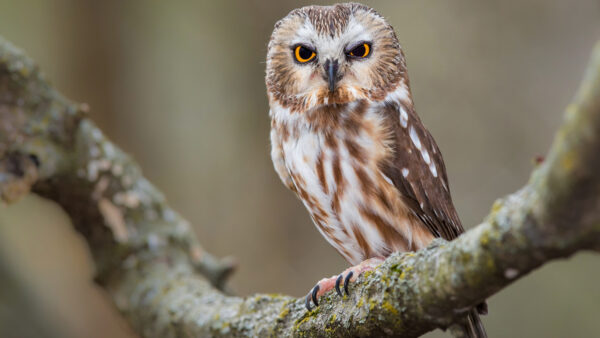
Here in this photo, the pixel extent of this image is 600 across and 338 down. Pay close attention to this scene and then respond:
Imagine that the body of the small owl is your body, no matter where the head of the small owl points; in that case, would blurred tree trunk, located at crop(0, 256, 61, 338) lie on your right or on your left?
on your right

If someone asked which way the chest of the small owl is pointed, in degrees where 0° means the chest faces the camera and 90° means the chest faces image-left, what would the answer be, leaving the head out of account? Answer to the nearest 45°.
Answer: approximately 45°
